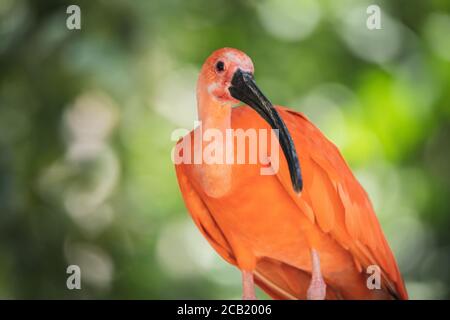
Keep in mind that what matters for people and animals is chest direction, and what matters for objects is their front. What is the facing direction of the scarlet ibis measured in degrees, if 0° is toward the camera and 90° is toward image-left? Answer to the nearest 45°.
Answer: approximately 45°
